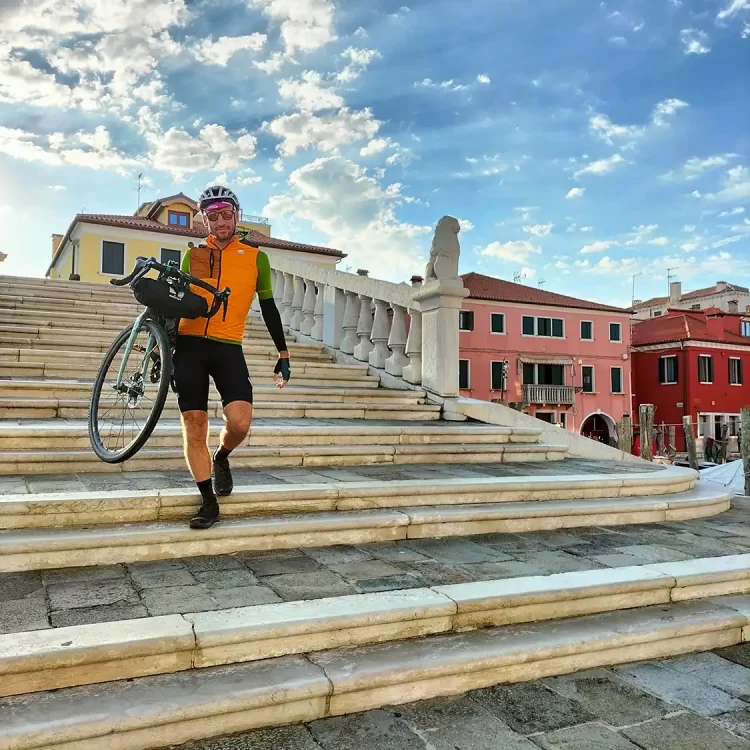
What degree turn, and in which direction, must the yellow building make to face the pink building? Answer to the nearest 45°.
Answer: approximately 45° to its left

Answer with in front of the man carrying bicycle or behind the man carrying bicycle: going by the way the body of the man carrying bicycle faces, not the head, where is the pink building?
behind

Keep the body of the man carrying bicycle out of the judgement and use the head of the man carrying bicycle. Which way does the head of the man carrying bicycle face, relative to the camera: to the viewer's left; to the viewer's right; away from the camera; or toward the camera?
toward the camera

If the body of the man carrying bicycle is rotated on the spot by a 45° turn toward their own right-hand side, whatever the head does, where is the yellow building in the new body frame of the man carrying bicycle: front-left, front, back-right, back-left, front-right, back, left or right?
back-right

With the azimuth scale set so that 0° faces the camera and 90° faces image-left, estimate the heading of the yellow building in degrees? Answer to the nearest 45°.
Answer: approximately 315°

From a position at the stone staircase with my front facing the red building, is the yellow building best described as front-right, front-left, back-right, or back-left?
front-left

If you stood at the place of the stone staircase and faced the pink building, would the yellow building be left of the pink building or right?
left

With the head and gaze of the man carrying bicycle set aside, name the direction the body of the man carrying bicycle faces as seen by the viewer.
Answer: toward the camera

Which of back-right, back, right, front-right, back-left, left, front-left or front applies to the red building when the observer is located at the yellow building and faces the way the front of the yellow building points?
front-left

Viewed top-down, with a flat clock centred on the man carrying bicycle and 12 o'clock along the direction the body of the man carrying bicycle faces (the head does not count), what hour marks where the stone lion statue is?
The stone lion statue is roughly at 7 o'clock from the man carrying bicycle.

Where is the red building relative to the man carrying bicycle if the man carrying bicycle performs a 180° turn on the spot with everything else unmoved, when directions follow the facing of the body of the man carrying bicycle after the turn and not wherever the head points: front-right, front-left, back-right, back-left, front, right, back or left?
front-right
